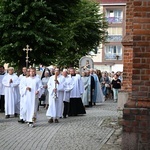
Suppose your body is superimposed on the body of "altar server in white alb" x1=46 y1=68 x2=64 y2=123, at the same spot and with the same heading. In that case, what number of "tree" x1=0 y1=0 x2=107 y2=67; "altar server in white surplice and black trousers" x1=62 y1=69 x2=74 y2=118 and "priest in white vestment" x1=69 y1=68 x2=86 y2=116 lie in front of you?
0

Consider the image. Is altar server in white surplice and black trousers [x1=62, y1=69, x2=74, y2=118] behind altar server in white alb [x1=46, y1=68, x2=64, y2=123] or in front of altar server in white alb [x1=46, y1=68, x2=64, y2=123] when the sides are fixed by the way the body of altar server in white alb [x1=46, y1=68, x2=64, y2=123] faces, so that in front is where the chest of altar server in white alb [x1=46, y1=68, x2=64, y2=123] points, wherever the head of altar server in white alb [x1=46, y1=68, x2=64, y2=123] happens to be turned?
behind

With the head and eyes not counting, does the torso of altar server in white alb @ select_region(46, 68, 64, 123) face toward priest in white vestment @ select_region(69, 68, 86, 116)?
no

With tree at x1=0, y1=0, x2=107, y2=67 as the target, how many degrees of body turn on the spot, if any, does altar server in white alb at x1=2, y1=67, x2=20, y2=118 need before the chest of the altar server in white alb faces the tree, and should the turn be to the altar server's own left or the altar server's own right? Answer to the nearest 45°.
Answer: approximately 180°

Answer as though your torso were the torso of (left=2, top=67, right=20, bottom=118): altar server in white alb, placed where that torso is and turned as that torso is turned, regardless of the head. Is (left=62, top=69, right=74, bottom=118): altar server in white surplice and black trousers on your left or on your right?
on your left

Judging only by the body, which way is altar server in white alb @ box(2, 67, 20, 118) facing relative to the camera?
toward the camera

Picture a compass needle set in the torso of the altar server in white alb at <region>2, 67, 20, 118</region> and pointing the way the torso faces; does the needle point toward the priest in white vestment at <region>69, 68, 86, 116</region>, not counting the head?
no

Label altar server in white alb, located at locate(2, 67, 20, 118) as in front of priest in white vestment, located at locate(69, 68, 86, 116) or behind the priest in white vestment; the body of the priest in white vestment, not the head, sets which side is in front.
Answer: in front

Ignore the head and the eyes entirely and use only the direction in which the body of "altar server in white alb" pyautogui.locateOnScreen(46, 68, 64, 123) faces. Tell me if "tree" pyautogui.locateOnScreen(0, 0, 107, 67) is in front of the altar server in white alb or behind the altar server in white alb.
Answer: behind

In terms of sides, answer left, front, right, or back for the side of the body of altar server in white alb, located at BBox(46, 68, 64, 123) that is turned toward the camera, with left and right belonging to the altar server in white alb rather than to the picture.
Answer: front

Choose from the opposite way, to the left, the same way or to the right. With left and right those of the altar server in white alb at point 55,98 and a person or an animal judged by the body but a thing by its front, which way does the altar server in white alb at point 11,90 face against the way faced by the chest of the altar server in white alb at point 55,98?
the same way

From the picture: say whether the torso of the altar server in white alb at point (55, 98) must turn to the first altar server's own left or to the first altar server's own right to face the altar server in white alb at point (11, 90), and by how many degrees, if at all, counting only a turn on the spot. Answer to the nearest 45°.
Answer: approximately 135° to the first altar server's own right

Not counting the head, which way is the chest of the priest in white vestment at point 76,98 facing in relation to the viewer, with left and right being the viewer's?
facing the viewer and to the left of the viewer

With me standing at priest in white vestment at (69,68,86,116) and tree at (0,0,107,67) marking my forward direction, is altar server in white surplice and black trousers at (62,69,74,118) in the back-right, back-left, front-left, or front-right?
back-left

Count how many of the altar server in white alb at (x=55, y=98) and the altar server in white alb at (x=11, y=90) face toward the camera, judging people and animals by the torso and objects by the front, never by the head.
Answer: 2

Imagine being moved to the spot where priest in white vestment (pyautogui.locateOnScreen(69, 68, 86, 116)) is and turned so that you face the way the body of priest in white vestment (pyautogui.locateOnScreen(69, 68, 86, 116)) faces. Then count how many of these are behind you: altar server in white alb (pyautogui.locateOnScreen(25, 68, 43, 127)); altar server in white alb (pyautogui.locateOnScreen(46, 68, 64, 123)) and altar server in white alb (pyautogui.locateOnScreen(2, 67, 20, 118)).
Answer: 0

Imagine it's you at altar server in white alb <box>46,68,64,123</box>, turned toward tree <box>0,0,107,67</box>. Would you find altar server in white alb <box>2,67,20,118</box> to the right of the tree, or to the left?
left

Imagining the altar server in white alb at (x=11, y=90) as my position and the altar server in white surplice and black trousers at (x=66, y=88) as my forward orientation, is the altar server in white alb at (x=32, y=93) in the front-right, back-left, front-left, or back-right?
front-right
